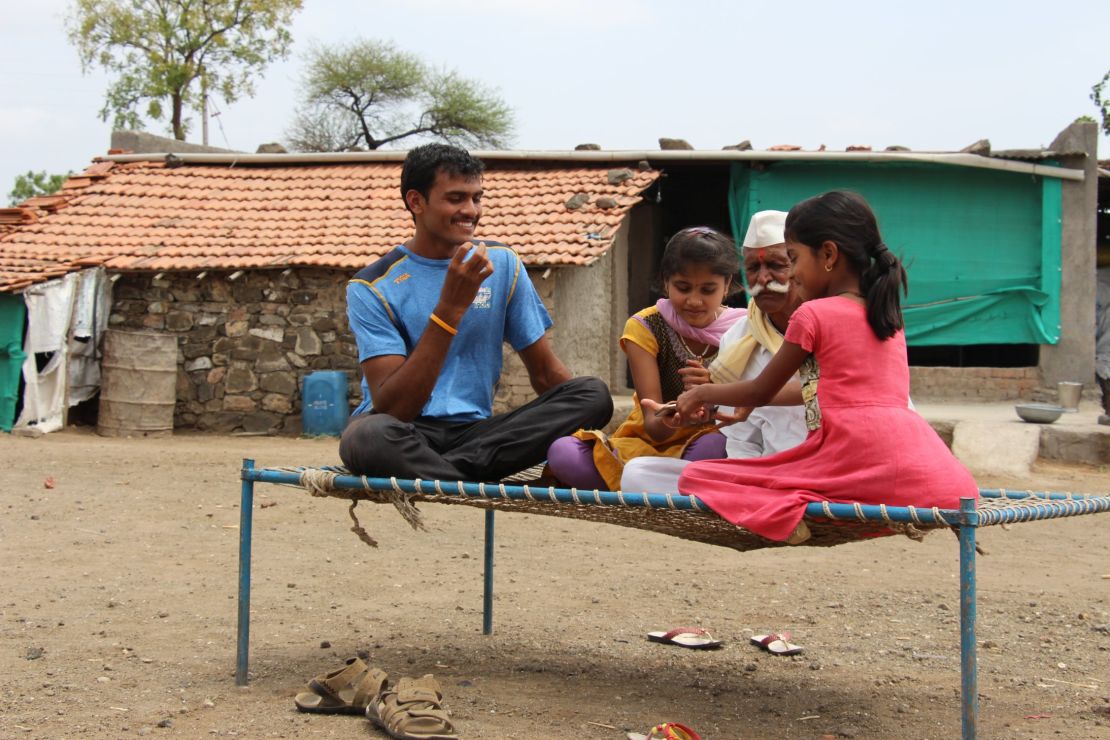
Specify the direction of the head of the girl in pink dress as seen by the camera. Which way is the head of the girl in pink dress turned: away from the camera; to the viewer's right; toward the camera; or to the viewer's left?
to the viewer's left

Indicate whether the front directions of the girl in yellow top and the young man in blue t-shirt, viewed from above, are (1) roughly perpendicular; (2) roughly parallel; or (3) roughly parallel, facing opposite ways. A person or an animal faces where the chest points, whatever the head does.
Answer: roughly parallel

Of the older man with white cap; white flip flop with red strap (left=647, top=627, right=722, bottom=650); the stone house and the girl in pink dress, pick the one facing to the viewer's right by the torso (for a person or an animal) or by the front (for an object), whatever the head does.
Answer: the white flip flop with red strap

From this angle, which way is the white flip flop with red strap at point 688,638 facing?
to the viewer's right

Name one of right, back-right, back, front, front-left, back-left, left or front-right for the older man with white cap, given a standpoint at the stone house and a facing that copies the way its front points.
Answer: front

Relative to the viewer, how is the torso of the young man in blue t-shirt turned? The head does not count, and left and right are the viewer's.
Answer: facing the viewer and to the right of the viewer

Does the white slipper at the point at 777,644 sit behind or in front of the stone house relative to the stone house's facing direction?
in front

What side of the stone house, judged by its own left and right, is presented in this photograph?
front

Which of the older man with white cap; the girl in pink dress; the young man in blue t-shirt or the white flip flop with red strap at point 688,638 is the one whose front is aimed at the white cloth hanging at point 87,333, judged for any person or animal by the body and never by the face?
the girl in pink dress

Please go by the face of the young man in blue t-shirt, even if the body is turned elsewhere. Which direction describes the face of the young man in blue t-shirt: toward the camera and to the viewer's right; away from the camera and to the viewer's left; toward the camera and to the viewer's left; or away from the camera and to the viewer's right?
toward the camera and to the viewer's right

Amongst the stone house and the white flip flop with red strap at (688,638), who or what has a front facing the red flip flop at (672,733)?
the stone house

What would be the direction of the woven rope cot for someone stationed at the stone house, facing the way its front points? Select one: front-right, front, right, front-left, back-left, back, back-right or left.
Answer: front
